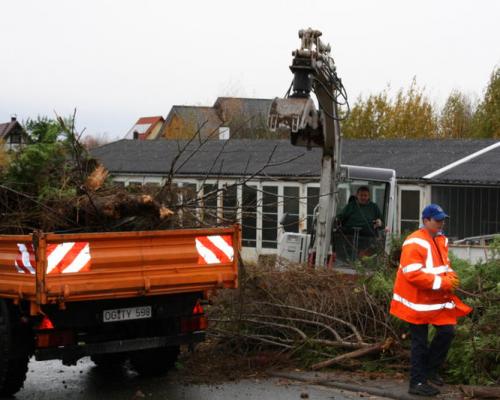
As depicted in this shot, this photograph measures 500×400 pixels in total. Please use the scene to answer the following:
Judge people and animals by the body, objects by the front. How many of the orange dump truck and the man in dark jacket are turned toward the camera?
1

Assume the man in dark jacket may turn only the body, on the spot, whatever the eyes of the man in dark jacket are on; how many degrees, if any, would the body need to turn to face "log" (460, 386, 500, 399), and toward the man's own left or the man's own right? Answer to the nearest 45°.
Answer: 0° — they already face it

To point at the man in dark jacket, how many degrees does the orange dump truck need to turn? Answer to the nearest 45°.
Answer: approximately 90° to its right

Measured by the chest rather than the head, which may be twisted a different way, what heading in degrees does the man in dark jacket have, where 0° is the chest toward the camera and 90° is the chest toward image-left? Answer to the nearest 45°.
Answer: approximately 0°

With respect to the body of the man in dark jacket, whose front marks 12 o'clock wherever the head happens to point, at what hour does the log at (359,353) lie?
The log is roughly at 12 o'clock from the man in dark jacket.

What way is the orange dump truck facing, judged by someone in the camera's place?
facing away from the viewer and to the left of the viewer

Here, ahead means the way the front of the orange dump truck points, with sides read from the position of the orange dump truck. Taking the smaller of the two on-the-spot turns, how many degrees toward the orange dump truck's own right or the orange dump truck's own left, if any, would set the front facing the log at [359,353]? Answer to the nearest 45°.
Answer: approximately 135° to the orange dump truck's own right
